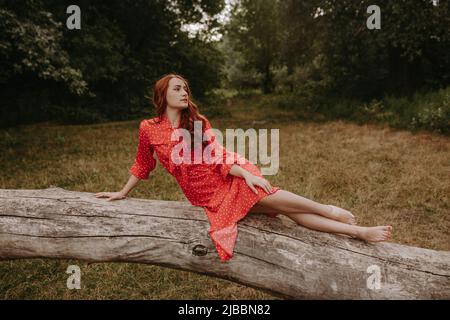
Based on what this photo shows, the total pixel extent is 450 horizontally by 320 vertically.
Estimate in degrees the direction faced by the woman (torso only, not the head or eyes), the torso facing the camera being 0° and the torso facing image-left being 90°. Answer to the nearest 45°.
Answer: approximately 315°
